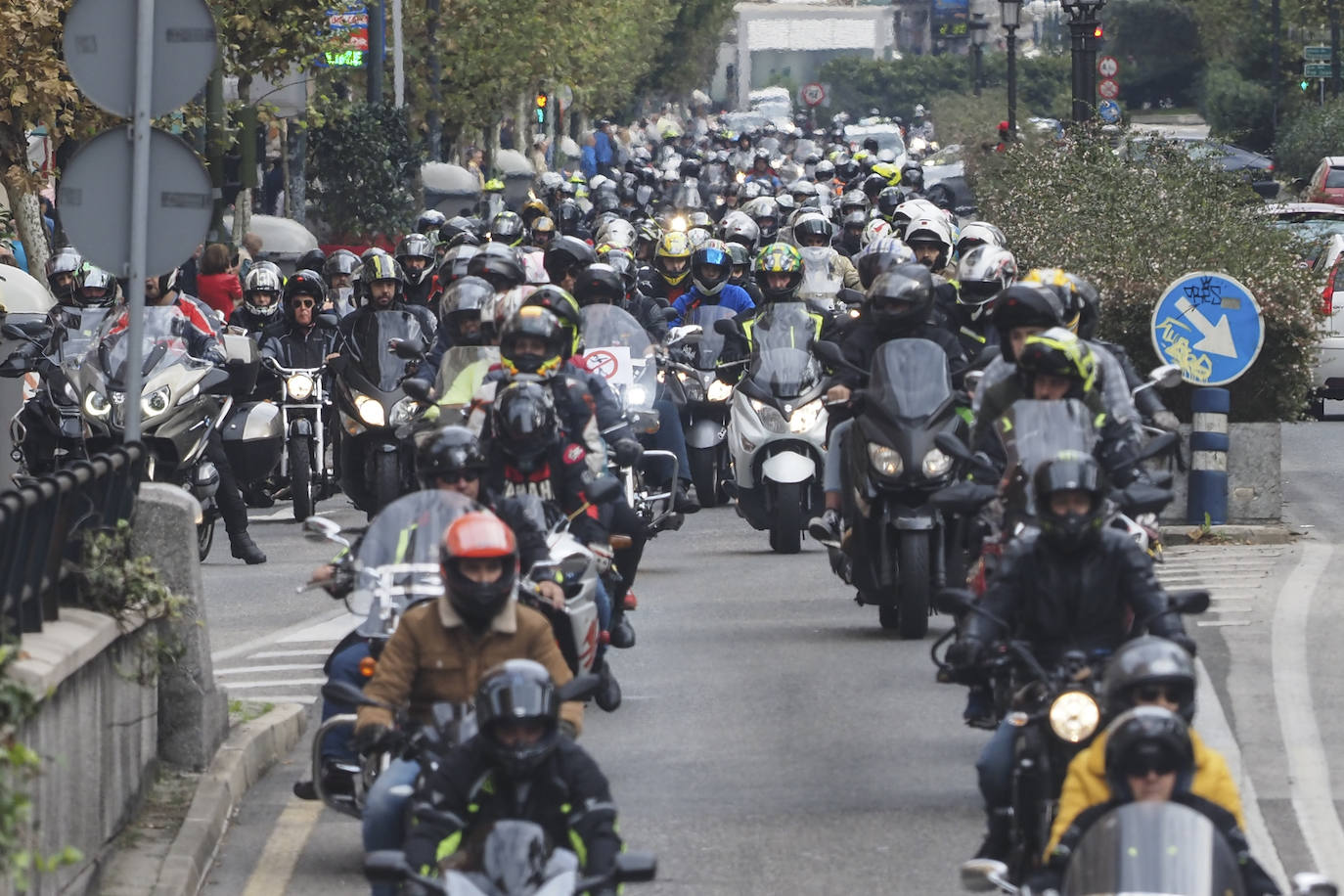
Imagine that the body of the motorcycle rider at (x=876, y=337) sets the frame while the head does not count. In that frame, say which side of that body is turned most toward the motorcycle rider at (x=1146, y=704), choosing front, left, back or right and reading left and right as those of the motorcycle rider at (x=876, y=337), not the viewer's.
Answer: front

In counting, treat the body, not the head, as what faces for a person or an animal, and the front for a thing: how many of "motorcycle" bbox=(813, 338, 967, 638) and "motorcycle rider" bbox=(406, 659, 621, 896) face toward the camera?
2

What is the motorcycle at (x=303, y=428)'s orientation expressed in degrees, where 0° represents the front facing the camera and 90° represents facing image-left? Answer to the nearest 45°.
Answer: approximately 0°

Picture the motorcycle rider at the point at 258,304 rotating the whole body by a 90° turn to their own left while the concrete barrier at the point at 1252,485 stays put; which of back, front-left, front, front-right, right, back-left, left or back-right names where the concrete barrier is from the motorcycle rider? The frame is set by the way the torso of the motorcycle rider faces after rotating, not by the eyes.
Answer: front-right

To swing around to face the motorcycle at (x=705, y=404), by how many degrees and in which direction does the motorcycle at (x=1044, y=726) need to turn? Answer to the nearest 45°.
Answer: approximately 180°

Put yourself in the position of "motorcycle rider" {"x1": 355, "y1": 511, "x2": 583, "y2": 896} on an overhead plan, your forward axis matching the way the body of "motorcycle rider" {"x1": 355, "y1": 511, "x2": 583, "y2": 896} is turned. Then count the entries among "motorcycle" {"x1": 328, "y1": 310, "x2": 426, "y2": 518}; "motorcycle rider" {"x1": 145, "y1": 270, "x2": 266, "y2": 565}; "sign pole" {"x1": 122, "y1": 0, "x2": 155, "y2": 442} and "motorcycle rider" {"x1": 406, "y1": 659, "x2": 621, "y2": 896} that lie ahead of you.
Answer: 1

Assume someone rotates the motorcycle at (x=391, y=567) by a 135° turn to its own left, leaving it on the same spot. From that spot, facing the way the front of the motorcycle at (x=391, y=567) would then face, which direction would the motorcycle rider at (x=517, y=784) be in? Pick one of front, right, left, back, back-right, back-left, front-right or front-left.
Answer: right

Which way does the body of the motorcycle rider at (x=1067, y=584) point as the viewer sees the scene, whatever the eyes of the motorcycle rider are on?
toward the camera
